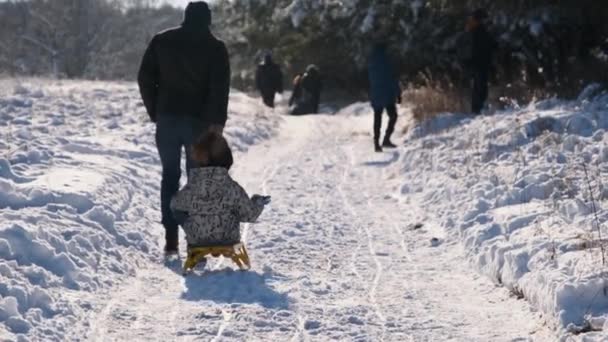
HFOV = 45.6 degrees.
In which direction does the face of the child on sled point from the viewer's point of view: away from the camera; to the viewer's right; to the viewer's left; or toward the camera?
away from the camera

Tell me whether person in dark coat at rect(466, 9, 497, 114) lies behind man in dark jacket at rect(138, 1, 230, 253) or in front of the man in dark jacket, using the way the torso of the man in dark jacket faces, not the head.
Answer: in front

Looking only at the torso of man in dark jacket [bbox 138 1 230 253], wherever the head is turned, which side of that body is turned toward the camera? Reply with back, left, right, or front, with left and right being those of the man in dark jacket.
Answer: back

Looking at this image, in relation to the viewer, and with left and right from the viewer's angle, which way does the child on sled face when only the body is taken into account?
facing away from the viewer
